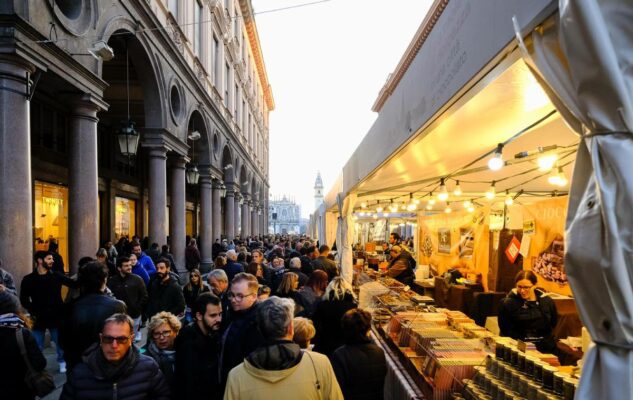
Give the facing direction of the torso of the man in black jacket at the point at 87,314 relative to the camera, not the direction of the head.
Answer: away from the camera

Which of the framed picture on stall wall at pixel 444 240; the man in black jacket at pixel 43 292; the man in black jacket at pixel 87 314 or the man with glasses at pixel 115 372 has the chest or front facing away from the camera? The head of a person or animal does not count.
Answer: the man in black jacket at pixel 87 314

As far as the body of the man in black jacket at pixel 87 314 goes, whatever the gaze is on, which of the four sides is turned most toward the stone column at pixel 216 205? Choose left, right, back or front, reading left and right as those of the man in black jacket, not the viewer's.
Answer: front

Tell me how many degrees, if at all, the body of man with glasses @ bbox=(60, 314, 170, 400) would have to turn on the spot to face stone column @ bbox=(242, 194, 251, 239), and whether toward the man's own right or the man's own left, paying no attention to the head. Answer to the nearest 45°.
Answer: approximately 180°

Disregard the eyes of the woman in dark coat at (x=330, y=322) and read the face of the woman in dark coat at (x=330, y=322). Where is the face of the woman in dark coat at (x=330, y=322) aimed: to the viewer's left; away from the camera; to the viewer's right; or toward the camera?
away from the camera

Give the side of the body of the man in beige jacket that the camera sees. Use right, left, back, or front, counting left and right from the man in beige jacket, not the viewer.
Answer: back

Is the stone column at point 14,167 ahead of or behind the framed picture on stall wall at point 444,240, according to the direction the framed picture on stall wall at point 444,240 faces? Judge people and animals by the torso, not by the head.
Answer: ahead

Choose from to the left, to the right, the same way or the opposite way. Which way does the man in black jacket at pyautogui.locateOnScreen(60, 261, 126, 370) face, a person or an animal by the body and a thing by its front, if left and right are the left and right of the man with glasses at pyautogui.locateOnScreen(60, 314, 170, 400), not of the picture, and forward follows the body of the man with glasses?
the opposite way

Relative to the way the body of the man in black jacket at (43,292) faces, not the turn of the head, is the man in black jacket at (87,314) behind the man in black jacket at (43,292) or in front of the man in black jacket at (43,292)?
in front

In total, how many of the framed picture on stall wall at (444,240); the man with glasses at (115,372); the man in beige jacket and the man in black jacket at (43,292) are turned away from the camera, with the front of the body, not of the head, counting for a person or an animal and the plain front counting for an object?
1
